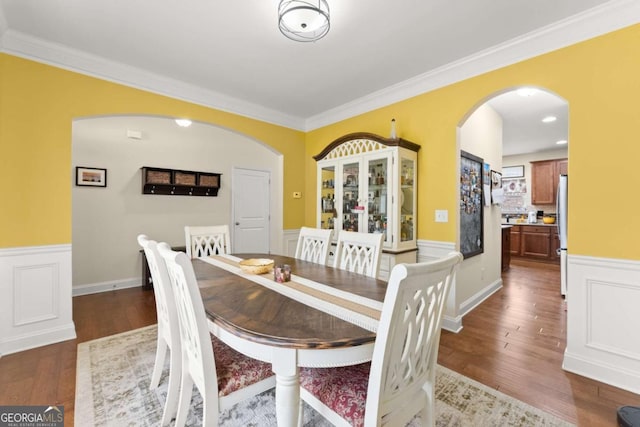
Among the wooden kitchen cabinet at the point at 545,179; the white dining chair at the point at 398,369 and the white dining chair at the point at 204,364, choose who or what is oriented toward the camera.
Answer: the wooden kitchen cabinet

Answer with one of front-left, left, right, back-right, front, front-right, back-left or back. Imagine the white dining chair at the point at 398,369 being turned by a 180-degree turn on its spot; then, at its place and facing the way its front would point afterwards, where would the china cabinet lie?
back-left

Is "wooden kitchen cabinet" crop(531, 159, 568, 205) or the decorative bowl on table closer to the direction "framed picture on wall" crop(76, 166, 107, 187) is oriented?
the decorative bowl on table

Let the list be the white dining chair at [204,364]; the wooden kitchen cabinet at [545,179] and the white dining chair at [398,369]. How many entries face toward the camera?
1

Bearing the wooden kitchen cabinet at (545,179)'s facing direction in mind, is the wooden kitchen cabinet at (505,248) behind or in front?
in front

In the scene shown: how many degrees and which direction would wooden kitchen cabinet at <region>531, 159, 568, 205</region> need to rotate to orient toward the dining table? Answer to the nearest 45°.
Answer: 0° — it already faces it

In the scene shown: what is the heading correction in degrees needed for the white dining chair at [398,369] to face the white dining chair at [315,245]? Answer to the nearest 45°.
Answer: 0° — it already faces it

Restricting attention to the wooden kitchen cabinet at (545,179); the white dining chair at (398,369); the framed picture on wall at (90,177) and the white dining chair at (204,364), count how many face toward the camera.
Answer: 2

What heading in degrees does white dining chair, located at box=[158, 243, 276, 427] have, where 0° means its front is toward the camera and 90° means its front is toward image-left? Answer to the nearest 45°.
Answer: approximately 225°

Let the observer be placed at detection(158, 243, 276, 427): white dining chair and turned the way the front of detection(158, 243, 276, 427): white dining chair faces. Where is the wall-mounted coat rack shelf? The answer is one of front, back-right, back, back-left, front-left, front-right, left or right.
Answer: front-left

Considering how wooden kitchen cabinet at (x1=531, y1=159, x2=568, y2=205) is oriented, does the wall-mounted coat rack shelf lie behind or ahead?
ahead

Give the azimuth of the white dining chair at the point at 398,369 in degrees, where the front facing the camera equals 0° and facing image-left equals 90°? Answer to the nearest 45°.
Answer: approximately 135°

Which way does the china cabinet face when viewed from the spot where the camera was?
facing the viewer and to the left of the viewer

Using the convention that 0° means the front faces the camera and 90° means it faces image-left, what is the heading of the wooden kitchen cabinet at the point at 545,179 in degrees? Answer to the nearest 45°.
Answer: approximately 0°

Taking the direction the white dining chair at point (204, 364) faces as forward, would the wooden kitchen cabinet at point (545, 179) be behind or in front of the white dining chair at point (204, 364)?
in front

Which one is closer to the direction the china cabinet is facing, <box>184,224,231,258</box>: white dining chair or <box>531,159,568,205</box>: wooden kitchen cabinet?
the white dining chair

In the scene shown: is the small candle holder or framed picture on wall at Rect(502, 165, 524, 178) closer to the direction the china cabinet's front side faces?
the small candle holder

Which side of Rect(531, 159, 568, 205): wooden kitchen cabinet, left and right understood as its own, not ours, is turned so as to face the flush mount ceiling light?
front
